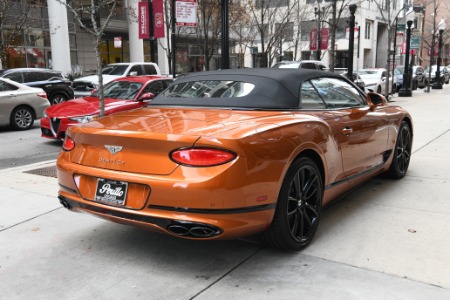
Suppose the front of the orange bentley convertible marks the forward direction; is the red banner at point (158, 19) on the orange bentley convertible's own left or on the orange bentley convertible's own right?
on the orange bentley convertible's own left

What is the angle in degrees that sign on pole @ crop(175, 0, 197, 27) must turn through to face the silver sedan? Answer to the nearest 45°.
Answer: approximately 90° to its right

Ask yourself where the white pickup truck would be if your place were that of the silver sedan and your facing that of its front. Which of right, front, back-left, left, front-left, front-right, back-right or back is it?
back-right

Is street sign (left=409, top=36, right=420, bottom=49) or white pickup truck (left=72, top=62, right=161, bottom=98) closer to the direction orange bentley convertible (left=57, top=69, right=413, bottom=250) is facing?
the street sign

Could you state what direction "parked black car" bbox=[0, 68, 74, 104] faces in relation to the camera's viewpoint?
facing to the left of the viewer

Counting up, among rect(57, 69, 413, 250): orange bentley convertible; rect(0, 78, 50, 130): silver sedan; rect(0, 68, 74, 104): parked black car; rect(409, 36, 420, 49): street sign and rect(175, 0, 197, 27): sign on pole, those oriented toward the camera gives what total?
2

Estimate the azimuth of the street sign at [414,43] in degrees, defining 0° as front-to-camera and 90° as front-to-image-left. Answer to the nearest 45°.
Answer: approximately 0°

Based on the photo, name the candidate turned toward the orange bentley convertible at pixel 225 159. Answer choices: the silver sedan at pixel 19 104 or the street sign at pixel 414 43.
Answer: the street sign

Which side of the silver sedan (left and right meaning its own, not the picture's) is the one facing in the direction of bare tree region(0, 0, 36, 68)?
right

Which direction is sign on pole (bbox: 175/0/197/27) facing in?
toward the camera

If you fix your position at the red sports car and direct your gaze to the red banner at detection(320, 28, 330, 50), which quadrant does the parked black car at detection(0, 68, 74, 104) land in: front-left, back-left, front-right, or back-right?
front-left

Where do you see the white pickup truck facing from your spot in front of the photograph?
facing the viewer and to the left of the viewer

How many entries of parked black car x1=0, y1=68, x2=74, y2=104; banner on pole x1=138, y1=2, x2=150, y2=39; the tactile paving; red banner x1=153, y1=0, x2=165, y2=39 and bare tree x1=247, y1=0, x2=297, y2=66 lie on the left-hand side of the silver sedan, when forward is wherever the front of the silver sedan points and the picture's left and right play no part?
1

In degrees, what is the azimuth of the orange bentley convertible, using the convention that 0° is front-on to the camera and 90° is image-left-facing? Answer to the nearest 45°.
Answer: approximately 225°

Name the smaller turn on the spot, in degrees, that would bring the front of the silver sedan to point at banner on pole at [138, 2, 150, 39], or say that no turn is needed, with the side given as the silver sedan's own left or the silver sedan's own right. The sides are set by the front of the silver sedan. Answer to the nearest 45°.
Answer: approximately 135° to the silver sedan's own right

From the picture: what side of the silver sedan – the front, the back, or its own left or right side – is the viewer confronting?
left
